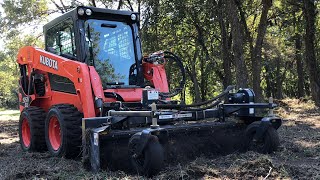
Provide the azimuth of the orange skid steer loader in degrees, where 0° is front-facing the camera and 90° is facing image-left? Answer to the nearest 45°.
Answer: approximately 315°

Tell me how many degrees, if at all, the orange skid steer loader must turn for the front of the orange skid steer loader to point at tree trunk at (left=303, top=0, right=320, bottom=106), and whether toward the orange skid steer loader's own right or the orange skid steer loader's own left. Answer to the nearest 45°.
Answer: approximately 90° to the orange skid steer loader's own left

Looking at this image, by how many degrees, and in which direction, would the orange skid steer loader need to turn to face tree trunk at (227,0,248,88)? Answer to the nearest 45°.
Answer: approximately 90° to its left

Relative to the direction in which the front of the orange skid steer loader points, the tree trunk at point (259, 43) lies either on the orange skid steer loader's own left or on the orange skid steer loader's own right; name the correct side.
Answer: on the orange skid steer loader's own left
